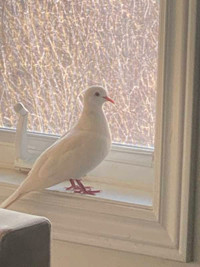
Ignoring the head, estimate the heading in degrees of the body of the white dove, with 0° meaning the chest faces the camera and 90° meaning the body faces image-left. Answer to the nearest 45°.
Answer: approximately 270°
